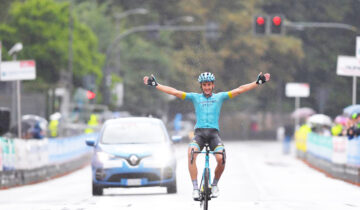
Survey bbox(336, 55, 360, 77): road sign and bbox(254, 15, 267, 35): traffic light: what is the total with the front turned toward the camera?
2

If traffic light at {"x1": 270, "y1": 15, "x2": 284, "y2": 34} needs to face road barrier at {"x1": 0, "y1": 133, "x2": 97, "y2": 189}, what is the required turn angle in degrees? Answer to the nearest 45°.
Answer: approximately 45° to its right

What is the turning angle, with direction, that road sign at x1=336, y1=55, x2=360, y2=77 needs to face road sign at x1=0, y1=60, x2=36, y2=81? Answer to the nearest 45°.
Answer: approximately 90° to its right

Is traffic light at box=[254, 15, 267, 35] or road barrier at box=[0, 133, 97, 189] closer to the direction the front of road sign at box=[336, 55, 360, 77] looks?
the road barrier

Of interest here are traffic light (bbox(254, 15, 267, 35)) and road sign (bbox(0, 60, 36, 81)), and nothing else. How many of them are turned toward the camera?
2

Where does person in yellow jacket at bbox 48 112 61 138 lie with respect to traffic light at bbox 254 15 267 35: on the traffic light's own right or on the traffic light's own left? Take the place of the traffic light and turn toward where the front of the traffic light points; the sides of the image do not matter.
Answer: on the traffic light's own right

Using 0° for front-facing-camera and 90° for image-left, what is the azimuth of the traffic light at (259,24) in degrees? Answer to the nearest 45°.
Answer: approximately 0°
